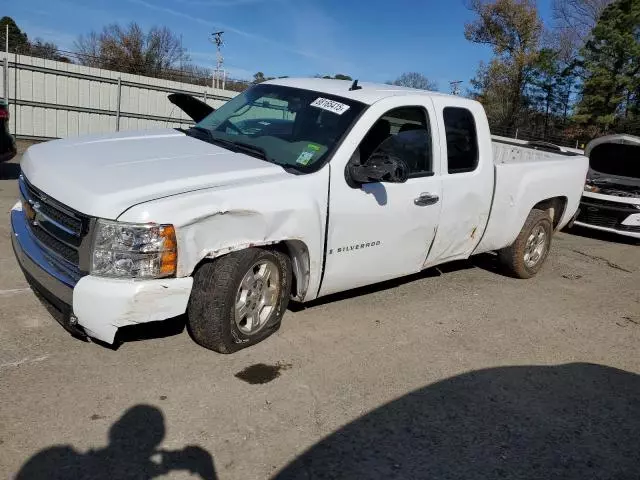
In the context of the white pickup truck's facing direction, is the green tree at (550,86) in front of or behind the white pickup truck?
behind

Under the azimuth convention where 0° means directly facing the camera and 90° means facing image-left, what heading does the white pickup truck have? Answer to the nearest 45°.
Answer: approximately 45°

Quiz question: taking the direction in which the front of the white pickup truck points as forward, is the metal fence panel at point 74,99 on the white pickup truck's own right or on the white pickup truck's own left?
on the white pickup truck's own right

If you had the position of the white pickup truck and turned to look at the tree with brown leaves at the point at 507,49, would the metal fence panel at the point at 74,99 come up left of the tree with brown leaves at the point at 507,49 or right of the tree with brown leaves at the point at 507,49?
left

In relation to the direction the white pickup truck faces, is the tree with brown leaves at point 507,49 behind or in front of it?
behind

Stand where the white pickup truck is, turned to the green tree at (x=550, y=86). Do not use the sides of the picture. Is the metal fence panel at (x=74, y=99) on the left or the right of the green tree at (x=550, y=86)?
left

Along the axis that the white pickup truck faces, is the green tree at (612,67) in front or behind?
behind
